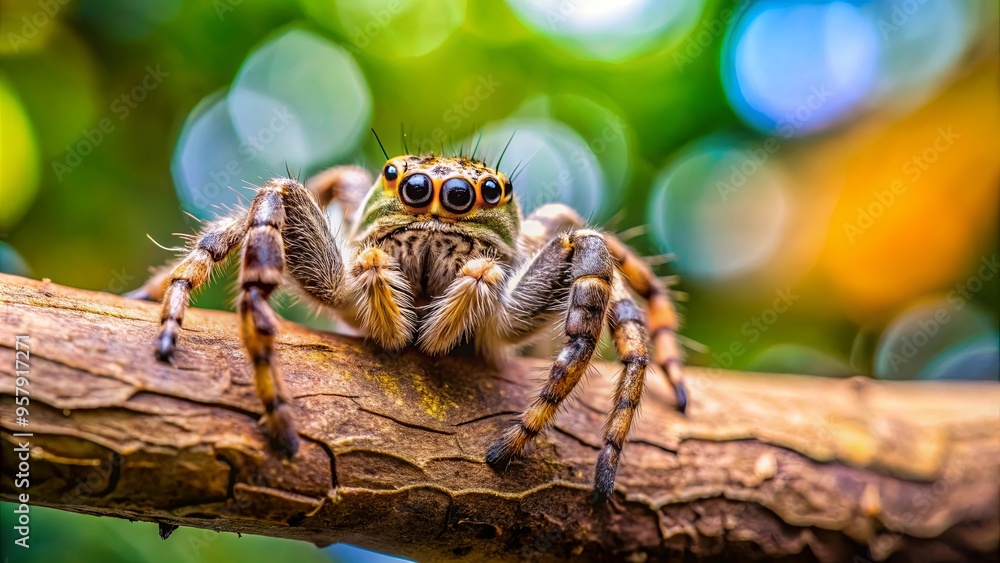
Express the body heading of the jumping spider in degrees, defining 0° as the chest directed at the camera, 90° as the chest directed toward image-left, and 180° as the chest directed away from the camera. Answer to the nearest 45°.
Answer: approximately 0°
